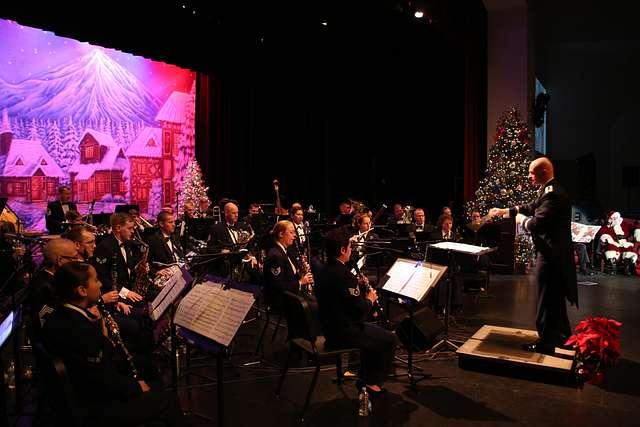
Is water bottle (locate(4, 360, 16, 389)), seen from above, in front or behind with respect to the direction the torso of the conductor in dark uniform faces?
in front

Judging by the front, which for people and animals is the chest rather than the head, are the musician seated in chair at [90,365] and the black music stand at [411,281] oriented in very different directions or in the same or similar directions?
very different directions

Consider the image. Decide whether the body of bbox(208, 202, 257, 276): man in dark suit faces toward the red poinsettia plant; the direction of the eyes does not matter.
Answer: yes

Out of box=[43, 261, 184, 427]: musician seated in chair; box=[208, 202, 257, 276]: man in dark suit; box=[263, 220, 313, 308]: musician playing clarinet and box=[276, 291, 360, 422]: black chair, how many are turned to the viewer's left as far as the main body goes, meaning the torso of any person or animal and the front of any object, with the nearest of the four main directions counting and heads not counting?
0

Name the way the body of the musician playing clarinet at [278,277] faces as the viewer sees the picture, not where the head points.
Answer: to the viewer's right

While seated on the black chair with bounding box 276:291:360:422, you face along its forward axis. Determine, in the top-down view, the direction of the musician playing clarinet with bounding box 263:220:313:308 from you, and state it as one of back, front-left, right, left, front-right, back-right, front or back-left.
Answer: front-left

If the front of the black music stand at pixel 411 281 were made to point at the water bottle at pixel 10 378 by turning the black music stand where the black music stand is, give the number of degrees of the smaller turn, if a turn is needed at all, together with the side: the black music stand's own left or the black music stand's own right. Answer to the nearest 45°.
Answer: approximately 45° to the black music stand's own right

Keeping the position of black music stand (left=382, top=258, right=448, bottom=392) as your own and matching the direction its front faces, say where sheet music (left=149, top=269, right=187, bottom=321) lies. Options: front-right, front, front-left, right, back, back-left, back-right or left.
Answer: front

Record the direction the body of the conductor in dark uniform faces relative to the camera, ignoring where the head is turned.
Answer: to the viewer's left

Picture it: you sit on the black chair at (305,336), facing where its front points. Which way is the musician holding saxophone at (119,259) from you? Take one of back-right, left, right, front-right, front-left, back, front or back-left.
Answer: left

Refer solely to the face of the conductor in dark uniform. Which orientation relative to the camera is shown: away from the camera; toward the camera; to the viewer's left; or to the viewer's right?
to the viewer's left

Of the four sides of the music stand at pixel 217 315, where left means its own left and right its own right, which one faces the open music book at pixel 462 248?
back

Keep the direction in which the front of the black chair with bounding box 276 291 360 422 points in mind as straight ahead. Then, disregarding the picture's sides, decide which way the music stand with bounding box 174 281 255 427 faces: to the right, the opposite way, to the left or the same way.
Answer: the opposite way

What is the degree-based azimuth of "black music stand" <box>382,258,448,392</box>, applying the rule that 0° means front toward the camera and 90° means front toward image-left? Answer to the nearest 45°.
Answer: approximately 45°

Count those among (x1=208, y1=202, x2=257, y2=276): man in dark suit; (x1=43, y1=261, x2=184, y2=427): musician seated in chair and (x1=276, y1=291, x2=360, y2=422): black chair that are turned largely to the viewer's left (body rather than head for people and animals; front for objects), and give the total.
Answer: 0

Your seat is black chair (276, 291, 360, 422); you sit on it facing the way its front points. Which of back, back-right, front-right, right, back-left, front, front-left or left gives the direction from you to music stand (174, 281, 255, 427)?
back

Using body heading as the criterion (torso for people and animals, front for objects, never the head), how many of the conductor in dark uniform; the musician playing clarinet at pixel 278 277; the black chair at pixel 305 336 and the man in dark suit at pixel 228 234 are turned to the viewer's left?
1

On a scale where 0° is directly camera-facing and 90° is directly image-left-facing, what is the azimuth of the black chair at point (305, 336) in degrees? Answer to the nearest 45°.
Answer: approximately 225°

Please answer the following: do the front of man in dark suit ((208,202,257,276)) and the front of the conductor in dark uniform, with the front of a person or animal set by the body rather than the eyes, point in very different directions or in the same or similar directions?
very different directions

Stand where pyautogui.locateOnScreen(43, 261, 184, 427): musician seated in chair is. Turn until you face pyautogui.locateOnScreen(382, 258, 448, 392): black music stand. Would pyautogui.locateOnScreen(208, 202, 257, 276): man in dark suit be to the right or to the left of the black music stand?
left

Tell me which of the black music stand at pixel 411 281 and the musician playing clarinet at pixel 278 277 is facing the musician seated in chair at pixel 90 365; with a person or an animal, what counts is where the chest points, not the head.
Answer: the black music stand
